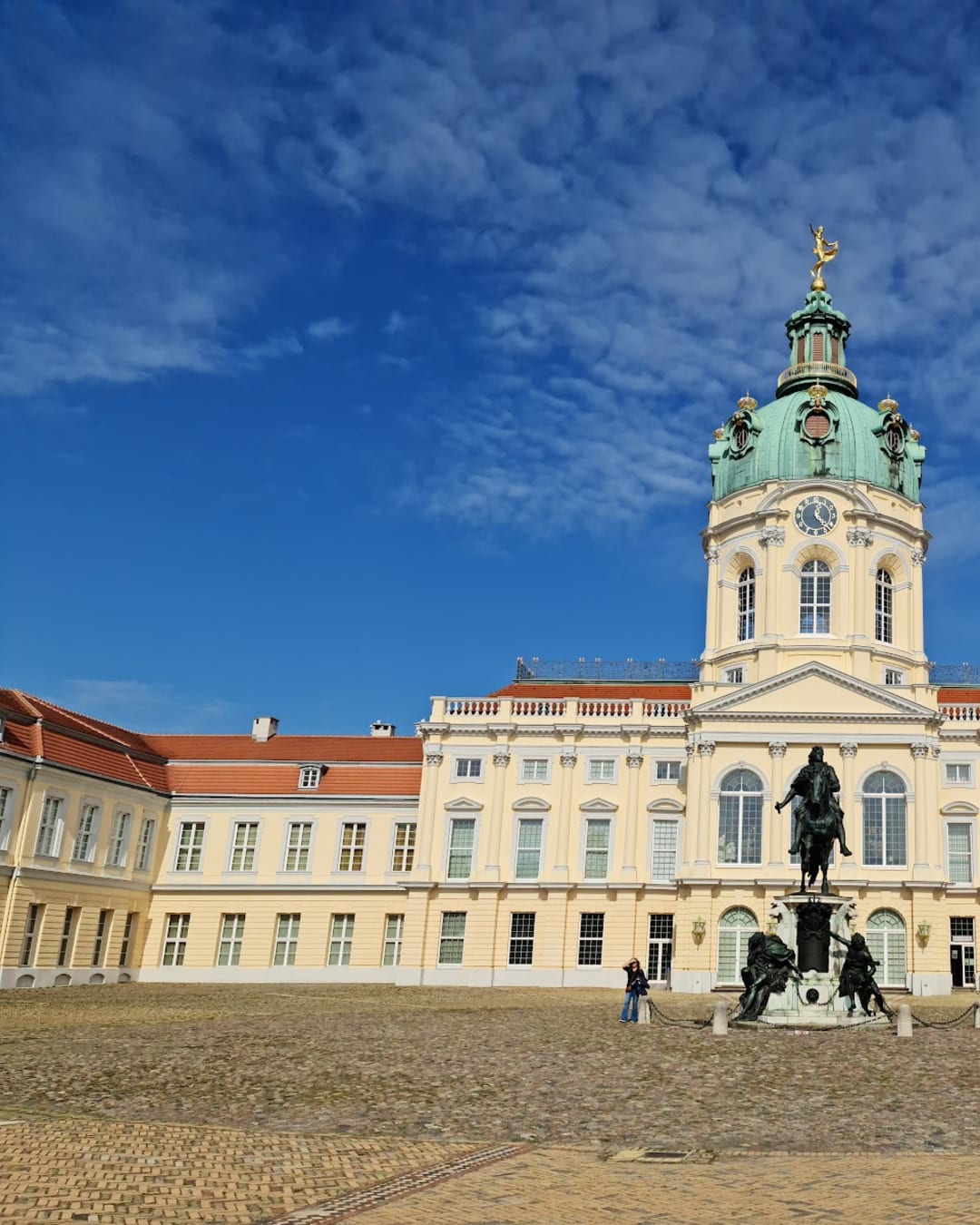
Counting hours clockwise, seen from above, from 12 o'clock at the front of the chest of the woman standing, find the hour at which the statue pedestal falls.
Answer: The statue pedestal is roughly at 8 o'clock from the woman standing.

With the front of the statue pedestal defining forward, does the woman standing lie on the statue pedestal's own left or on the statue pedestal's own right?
on the statue pedestal's own right

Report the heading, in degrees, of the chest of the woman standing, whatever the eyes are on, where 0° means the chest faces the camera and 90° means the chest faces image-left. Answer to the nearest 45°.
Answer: approximately 45°
